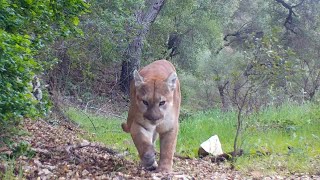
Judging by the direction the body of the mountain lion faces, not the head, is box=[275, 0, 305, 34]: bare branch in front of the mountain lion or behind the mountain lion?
behind

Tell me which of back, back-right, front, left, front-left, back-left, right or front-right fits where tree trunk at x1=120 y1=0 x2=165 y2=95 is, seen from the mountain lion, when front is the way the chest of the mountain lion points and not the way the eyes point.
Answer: back

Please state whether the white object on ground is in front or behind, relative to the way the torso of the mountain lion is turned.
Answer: behind

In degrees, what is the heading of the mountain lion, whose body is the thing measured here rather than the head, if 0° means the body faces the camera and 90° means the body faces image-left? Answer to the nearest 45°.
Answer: approximately 0°
